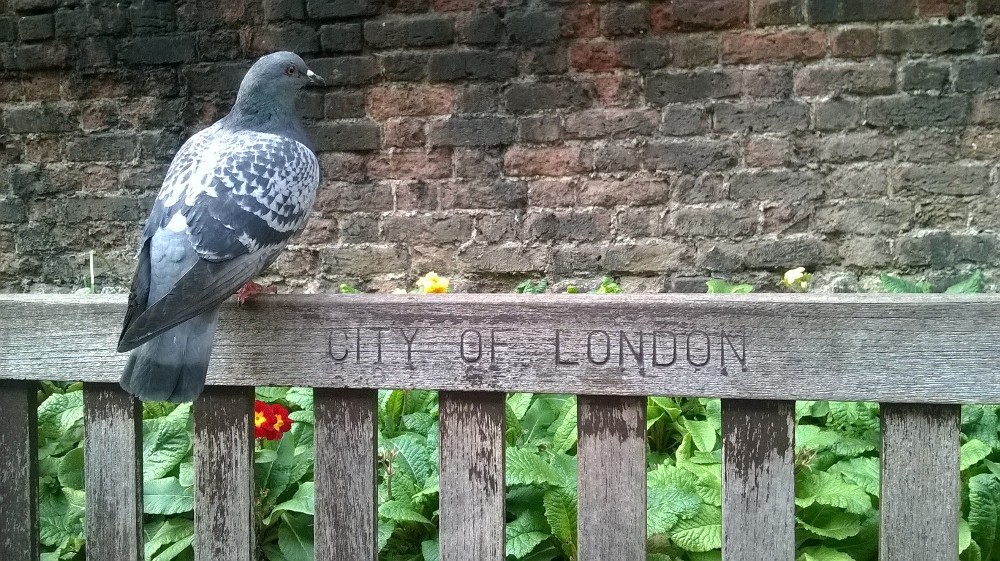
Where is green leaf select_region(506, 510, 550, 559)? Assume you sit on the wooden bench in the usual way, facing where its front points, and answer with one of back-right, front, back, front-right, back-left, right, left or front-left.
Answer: back

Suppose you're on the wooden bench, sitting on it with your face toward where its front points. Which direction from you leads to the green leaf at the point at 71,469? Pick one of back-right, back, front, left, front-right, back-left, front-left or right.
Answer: back-right

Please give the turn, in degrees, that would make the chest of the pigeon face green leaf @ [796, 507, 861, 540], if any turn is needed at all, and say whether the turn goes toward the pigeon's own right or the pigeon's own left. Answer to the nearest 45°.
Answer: approximately 45° to the pigeon's own right

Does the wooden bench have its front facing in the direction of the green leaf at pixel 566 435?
no

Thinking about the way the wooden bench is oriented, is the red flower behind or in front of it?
behind

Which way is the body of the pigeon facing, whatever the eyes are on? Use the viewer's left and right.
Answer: facing away from the viewer and to the right of the viewer

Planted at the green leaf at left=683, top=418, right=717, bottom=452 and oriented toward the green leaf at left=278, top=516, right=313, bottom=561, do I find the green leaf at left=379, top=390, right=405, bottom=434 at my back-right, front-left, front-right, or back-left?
front-right

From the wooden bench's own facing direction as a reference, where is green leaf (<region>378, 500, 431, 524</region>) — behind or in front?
behind

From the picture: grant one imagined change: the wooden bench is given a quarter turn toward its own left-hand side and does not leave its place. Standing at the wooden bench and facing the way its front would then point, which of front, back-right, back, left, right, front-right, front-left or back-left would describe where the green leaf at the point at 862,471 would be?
front-left

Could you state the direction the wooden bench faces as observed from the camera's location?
facing the viewer
